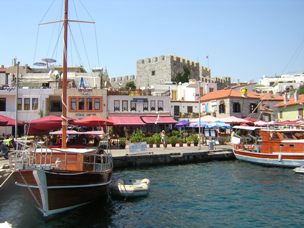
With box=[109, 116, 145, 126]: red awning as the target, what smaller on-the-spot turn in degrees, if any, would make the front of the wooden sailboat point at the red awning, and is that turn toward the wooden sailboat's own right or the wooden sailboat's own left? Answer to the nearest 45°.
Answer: approximately 135° to the wooden sailboat's own right

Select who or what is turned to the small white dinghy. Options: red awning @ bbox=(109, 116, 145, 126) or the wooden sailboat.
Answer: the red awning

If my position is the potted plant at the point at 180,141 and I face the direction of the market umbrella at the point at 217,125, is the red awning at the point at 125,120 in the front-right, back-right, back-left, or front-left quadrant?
back-left

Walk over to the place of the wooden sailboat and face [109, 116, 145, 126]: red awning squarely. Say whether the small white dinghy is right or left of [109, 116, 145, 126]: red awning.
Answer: right

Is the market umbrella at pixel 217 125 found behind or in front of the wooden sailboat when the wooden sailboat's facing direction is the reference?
behind

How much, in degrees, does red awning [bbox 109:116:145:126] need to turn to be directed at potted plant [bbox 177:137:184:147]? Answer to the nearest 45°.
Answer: approximately 45° to its left

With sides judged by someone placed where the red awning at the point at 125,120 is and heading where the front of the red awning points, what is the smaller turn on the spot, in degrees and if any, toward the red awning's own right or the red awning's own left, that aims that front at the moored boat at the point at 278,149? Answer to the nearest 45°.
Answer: approximately 45° to the red awning's own left
